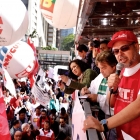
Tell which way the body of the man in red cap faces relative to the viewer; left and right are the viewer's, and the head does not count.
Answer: facing the viewer and to the left of the viewer

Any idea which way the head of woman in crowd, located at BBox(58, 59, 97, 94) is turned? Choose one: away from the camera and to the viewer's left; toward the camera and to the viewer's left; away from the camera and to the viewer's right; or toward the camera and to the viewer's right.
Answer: toward the camera and to the viewer's left

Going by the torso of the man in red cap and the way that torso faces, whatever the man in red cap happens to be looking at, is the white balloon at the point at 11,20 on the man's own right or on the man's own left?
on the man's own right

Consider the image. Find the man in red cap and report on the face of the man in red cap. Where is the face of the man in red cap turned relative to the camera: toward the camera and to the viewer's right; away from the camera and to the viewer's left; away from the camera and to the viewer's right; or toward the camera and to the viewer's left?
toward the camera and to the viewer's left

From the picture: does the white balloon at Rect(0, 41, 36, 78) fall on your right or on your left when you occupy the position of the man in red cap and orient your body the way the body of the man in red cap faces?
on your right

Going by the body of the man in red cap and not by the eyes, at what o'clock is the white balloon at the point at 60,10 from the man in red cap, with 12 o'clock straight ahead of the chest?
The white balloon is roughly at 4 o'clock from the man in red cap.
